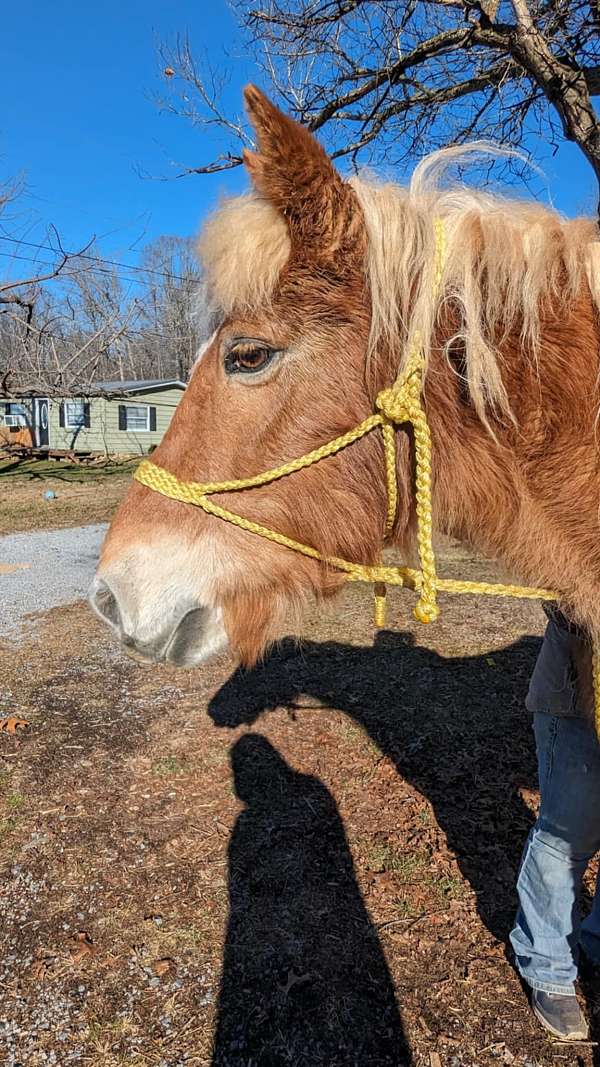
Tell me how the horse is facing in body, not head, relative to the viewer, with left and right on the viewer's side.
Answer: facing to the left of the viewer
